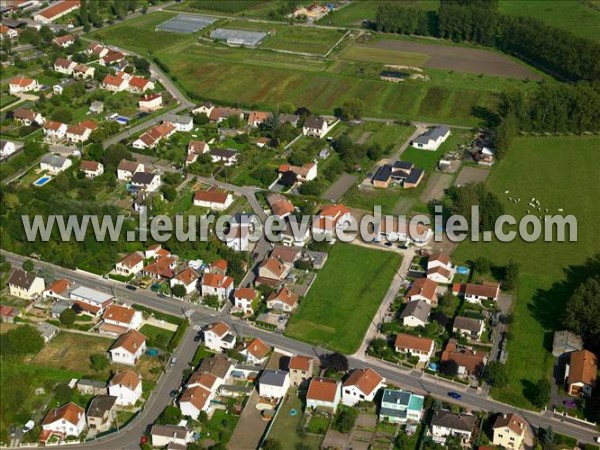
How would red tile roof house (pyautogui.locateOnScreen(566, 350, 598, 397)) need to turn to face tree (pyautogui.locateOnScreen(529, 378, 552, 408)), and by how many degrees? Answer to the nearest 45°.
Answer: approximately 45° to its right

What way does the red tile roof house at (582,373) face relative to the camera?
toward the camera

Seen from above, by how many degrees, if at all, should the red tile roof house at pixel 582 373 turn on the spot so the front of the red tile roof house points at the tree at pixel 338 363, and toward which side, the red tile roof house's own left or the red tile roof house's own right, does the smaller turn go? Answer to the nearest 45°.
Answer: approximately 90° to the red tile roof house's own right

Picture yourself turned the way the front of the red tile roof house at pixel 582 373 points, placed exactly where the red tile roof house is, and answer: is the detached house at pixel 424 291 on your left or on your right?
on your right

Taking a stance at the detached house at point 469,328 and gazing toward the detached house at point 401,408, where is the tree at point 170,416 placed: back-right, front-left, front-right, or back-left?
front-right

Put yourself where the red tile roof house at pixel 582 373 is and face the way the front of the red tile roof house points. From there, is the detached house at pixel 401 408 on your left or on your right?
on your right

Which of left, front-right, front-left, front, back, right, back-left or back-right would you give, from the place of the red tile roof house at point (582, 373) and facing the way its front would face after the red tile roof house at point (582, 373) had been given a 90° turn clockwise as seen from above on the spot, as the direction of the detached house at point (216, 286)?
front

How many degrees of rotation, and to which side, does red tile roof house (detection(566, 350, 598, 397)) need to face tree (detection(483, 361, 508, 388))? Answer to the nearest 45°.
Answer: approximately 45° to its right

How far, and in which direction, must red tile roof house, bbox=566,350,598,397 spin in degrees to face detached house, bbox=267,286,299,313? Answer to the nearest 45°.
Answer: approximately 90° to its right

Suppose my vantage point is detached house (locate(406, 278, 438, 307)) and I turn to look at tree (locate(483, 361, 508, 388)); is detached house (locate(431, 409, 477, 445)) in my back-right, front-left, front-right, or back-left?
front-right

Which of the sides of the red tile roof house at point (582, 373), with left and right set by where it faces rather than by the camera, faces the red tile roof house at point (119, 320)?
right

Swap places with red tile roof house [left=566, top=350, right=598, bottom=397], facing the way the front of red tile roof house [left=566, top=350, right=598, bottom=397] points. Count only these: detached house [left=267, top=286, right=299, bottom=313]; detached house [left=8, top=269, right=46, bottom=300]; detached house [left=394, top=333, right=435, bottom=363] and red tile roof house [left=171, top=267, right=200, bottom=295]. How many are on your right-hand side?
4

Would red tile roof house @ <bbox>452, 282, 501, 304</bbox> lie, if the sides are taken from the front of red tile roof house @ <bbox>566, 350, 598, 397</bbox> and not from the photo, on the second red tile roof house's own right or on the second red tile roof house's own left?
on the second red tile roof house's own right

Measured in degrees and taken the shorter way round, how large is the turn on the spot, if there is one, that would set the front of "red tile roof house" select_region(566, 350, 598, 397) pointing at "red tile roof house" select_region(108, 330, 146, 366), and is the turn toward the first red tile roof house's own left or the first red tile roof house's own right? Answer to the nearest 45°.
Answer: approximately 90° to the first red tile roof house's own right

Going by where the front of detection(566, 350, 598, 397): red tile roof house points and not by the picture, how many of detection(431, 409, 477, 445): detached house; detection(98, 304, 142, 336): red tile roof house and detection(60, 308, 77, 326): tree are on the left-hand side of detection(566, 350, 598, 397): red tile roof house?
0

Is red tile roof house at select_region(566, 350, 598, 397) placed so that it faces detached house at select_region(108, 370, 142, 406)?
no

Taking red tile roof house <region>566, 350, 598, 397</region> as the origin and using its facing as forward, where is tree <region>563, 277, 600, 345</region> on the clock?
The tree is roughly at 6 o'clock from the red tile roof house.

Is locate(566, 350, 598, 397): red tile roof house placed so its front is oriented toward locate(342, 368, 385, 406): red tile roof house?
no

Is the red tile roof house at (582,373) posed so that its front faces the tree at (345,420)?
no

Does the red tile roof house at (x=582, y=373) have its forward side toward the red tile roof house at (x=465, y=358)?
no

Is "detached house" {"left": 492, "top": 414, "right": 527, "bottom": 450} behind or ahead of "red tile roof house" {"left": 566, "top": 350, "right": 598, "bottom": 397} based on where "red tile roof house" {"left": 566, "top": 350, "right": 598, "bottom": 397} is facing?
ahead
